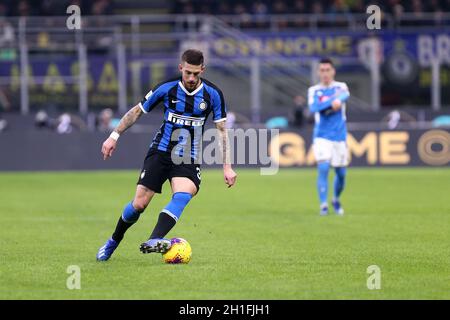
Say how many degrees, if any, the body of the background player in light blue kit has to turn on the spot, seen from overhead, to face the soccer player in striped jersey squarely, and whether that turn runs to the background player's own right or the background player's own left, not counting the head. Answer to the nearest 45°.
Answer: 0° — they already face them

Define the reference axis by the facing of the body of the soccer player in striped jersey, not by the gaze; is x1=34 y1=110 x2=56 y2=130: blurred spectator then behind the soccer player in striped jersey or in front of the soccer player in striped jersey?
behind

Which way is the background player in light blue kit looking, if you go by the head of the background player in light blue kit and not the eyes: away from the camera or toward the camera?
toward the camera

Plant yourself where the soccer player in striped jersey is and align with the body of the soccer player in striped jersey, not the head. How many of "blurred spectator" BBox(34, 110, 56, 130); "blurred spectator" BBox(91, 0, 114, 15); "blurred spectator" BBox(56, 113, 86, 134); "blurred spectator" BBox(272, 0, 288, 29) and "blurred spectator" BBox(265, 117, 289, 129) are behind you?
5

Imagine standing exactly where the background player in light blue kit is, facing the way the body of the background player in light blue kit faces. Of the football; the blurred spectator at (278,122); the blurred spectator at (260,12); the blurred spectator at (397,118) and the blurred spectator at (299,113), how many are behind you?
4

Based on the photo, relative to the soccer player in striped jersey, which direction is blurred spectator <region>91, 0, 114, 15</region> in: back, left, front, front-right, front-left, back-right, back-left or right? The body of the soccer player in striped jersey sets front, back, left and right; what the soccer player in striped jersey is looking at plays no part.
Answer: back

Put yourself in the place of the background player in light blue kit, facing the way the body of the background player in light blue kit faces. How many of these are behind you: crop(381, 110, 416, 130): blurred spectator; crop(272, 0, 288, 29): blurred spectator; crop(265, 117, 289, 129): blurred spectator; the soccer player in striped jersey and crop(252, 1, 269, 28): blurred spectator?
4

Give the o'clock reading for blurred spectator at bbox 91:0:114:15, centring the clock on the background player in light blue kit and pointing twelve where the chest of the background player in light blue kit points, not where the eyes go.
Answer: The blurred spectator is roughly at 5 o'clock from the background player in light blue kit.

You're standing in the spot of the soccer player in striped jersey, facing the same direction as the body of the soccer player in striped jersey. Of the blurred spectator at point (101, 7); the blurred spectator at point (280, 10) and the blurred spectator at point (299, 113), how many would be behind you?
3

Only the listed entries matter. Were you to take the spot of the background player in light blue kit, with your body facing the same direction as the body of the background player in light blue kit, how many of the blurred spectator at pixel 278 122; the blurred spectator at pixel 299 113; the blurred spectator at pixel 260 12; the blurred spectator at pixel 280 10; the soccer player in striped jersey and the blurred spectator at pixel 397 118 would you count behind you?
5

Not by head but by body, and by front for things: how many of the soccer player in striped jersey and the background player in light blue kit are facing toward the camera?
2

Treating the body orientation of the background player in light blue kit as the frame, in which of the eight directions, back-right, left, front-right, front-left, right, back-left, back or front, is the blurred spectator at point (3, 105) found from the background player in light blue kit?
back-right

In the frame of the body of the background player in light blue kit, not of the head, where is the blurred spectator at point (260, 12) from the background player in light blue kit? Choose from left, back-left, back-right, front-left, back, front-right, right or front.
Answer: back

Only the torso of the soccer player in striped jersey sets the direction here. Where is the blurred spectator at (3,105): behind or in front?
behind

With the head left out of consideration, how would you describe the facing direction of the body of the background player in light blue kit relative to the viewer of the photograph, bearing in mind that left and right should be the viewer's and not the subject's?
facing the viewer

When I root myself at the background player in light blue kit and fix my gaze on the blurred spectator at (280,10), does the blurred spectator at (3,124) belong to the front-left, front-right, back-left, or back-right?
front-left

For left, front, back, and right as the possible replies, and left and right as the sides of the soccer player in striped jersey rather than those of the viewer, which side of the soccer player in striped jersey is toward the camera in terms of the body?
front

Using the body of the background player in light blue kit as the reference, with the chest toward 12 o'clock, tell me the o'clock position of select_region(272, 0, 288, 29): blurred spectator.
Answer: The blurred spectator is roughly at 6 o'clock from the background player in light blue kit.

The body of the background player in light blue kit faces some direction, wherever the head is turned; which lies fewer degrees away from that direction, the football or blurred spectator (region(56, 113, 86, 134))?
the football
